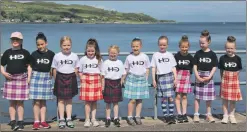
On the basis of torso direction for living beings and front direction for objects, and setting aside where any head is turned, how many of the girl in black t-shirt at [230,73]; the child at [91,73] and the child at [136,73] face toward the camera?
3

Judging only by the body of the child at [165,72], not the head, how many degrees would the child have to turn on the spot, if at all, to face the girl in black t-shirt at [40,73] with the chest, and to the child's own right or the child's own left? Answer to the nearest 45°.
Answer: approximately 90° to the child's own right

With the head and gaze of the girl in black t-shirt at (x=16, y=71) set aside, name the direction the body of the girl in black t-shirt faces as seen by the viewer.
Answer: toward the camera

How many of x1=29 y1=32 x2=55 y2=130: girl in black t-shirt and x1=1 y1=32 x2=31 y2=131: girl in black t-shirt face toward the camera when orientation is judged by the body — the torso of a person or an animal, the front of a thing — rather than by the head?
2

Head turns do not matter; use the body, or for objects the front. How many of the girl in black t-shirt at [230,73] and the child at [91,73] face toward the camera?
2

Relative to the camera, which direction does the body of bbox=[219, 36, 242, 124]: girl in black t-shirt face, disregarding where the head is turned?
toward the camera

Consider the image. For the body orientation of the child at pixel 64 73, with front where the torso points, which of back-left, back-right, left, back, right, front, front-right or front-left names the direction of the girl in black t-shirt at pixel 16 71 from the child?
right

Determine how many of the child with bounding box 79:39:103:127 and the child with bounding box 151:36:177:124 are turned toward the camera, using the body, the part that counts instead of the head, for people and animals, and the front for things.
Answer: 2

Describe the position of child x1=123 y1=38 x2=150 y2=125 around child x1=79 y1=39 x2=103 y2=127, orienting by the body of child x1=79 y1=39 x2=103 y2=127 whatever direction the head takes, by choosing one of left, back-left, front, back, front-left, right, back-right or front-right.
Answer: left
